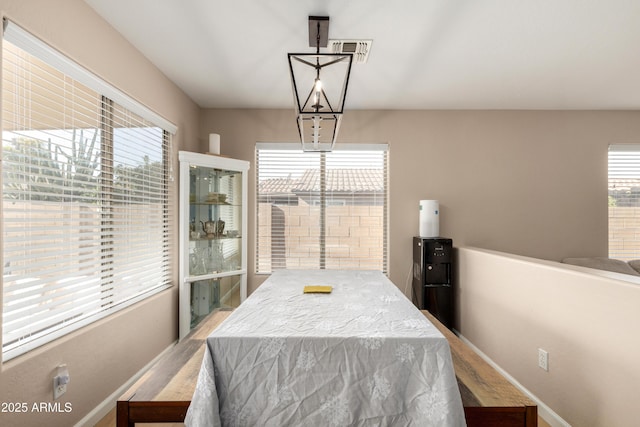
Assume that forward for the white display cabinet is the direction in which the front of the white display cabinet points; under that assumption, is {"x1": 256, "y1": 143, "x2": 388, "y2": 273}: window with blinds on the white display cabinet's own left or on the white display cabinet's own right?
on the white display cabinet's own left

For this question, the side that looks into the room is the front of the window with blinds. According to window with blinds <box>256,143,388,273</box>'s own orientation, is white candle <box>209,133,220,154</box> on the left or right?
on its right

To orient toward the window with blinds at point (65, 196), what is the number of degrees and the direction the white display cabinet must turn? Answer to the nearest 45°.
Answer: approximately 90° to its right

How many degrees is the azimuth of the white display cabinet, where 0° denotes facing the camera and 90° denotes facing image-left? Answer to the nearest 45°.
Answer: approximately 315°

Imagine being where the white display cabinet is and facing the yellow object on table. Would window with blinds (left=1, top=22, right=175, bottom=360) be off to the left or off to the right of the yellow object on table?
right

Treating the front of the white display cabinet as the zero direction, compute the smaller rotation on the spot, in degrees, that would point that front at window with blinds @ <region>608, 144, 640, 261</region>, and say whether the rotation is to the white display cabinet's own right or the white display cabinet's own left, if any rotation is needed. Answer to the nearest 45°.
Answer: approximately 45° to the white display cabinet's own left

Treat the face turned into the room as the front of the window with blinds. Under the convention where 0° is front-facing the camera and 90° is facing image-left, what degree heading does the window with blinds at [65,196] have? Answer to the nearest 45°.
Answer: approximately 315°

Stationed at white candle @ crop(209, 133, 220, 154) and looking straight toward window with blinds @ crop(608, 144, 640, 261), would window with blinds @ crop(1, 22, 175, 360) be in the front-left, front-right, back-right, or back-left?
back-right

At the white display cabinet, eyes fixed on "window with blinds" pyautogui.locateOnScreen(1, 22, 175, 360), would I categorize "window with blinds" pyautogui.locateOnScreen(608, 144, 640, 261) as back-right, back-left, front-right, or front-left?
back-left
